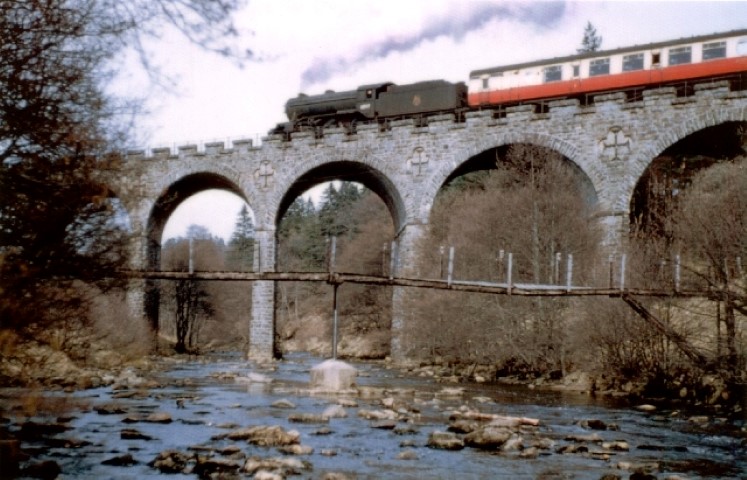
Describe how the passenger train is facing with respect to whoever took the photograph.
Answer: facing to the left of the viewer

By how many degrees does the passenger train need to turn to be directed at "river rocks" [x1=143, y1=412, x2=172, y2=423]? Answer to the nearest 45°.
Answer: approximately 90° to its left

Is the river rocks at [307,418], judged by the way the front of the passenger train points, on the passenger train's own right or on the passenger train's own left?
on the passenger train's own left

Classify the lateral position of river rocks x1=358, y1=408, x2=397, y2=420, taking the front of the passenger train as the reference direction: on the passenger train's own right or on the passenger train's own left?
on the passenger train's own left

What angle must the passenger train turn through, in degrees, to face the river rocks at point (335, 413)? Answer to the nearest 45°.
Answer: approximately 90° to its left

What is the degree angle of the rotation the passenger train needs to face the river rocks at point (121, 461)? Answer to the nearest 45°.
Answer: approximately 90° to its left

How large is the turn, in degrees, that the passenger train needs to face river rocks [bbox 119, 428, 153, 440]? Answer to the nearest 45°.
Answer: approximately 90° to its left

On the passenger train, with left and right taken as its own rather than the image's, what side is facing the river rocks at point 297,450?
left
